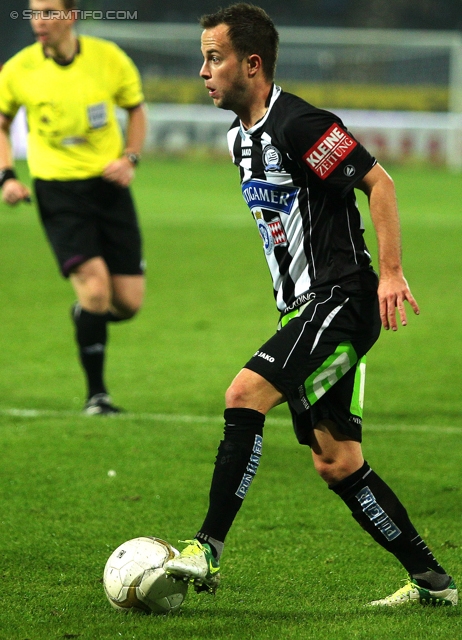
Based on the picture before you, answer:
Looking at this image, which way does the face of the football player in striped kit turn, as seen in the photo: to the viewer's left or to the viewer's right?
to the viewer's left

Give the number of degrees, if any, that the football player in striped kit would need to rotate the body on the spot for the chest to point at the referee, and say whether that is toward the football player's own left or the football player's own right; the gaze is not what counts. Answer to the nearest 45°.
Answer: approximately 90° to the football player's own right

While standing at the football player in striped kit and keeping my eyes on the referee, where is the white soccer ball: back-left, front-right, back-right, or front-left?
back-left

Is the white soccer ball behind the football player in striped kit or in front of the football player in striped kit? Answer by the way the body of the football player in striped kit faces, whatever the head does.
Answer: in front

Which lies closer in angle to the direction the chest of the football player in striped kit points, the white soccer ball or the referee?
the white soccer ball

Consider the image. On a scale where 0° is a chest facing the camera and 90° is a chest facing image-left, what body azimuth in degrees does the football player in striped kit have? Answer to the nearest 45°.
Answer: approximately 45°
